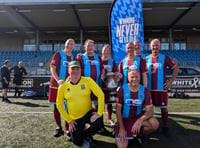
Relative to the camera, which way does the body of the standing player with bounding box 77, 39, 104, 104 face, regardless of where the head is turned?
toward the camera

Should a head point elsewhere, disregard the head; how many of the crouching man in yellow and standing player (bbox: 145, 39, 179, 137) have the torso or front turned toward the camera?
2

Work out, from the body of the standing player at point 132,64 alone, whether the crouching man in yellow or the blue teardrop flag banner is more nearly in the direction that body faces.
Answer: the crouching man in yellow

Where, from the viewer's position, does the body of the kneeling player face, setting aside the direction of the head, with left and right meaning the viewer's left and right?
facing the viewer

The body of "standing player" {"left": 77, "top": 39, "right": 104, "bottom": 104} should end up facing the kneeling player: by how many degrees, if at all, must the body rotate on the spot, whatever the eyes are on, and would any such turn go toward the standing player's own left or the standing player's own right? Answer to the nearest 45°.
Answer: approximately 45° to the standing player's own left

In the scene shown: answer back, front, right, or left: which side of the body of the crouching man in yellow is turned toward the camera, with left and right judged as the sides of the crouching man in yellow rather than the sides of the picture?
front

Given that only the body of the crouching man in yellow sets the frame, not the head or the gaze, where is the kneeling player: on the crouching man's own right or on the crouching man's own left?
on the crouching man's own left

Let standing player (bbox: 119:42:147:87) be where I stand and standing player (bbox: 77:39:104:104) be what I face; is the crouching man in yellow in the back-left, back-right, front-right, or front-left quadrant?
front-left

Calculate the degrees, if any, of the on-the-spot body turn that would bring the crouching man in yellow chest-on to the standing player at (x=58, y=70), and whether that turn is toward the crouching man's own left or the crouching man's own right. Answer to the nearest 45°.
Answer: approximately 135° to the crouching man's own right

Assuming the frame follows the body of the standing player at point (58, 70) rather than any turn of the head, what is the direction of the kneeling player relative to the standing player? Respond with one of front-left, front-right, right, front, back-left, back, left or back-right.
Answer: front

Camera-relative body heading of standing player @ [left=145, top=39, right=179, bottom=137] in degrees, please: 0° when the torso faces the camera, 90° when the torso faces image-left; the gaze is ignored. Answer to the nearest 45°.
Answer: approximately 0°

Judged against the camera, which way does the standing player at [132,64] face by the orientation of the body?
toward the camera

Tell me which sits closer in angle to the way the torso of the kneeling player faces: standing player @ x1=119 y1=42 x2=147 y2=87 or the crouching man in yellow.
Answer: the crouching man in yellow

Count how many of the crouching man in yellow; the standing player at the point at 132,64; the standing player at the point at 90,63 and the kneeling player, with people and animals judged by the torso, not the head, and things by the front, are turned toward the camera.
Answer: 4

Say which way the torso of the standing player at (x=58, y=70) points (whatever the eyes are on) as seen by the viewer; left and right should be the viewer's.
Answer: facing the viewer and to the right of the viewer
